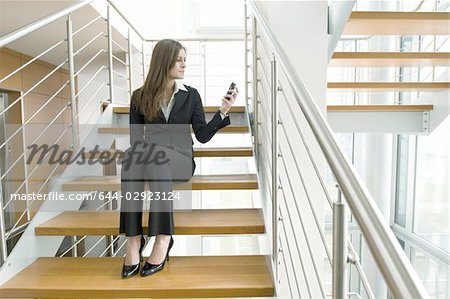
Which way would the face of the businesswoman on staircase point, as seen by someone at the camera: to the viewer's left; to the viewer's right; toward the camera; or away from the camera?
to the viewer's right

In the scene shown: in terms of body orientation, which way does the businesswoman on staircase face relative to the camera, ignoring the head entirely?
toward the camera

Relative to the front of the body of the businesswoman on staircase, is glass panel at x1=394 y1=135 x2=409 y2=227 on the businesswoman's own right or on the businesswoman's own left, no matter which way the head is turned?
on the businesswoman's own left

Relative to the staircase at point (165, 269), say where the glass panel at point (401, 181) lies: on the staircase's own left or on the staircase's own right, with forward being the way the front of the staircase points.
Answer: on the staircase's own left

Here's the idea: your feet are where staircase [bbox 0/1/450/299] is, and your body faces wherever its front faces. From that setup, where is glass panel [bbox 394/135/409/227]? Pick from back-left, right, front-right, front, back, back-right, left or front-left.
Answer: back-left

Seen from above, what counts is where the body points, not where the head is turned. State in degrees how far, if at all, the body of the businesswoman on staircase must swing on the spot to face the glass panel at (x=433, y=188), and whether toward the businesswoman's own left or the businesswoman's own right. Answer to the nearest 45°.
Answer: approximately 135° to the businesswoman's own left

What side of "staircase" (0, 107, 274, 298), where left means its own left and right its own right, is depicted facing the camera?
front

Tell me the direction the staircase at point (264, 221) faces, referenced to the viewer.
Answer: facing the viewer

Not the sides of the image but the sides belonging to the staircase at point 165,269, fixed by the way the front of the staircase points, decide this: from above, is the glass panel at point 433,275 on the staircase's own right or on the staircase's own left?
on the staircase's own left
